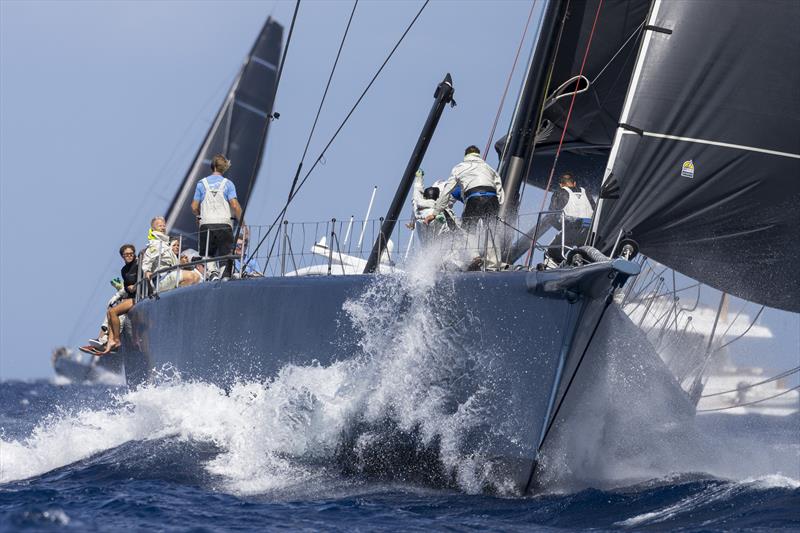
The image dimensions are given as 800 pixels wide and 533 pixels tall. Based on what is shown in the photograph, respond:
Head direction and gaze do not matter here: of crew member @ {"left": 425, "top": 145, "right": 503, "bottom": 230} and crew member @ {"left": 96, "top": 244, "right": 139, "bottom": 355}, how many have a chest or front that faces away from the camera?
1

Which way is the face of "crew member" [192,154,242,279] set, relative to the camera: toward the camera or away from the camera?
away from the camera

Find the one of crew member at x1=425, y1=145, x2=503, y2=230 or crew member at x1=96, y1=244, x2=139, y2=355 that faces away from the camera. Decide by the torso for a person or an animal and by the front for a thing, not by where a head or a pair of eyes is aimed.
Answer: crew member at x1=425, y1=145, x2=503, y2=230

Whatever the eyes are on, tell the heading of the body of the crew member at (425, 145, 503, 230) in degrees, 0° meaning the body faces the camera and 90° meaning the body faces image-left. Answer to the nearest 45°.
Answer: approximately 180°

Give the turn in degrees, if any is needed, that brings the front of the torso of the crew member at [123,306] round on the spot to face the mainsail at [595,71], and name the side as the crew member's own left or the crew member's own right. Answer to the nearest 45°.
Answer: approximately 90° to the crew member's own left

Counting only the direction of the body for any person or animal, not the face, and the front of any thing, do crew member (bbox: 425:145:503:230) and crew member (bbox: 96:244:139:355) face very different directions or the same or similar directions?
very different directions

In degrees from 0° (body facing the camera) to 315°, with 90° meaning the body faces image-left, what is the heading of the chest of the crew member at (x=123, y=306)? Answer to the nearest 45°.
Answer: approximately 45°

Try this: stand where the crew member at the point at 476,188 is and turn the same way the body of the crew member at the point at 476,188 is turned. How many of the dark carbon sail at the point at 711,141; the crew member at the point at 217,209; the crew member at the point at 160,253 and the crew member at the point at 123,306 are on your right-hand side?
1

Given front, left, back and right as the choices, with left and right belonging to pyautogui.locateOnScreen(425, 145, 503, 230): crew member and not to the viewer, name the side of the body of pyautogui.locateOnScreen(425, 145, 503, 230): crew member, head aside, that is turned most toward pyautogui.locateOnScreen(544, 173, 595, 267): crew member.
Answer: right
